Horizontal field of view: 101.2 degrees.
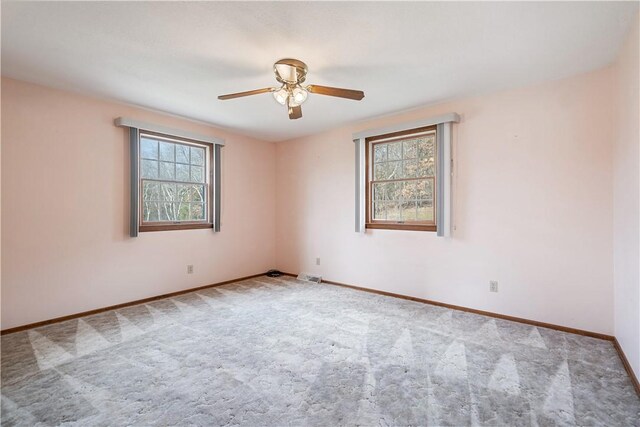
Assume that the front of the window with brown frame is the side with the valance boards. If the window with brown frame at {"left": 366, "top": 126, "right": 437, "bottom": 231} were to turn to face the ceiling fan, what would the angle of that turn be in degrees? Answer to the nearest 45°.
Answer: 0° — it already faces it

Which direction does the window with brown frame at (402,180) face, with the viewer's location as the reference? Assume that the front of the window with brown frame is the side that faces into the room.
facing the viewer and to the left of the viewer

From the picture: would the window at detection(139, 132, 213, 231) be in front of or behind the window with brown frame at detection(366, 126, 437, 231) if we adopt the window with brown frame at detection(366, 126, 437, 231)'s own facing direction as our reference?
in front
